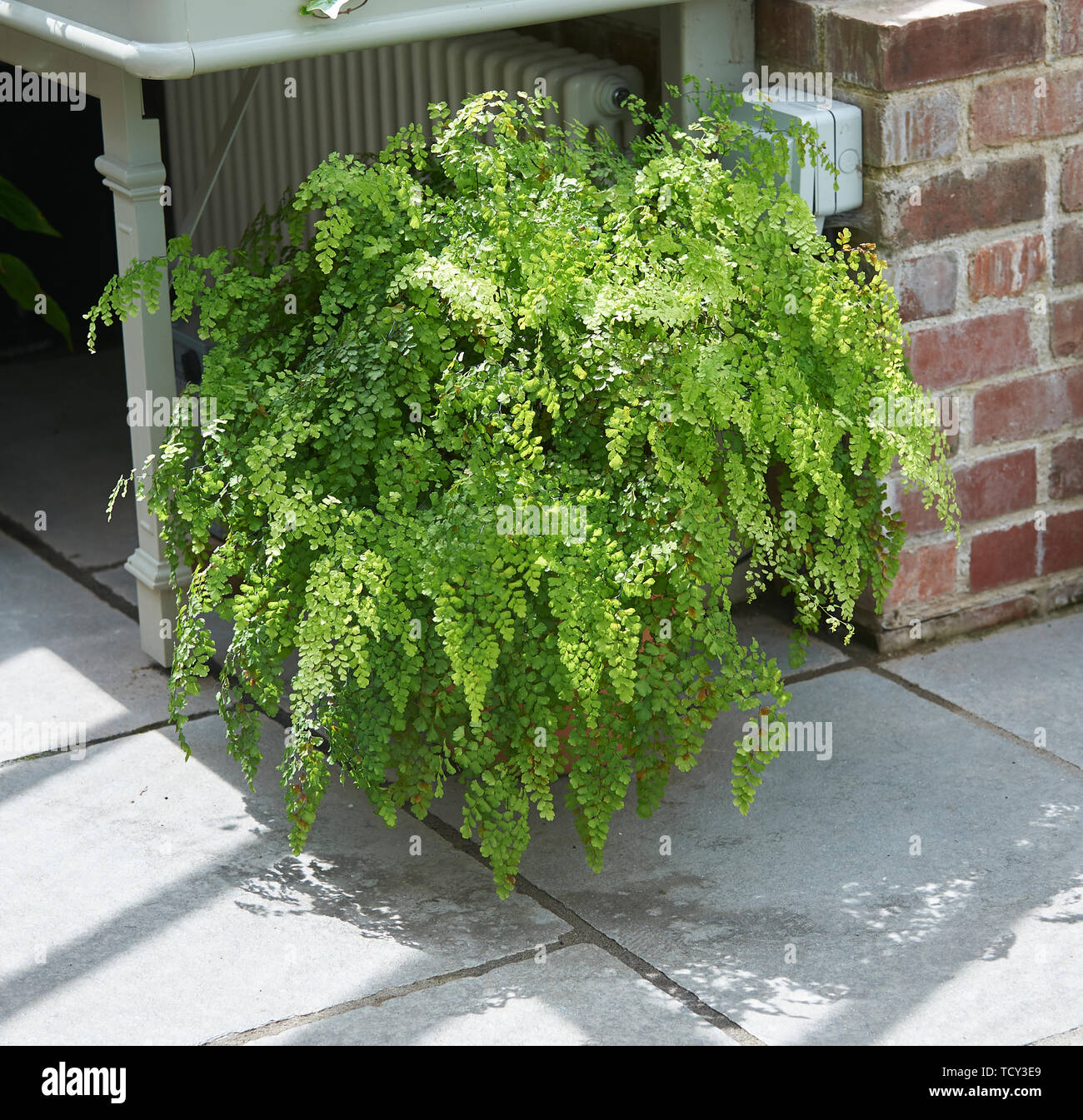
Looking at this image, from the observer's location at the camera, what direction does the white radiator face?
facing the viewer and to the left of the viewer

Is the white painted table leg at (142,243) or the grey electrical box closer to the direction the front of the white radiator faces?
the white painted table leg

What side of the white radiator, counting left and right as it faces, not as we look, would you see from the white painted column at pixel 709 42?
left

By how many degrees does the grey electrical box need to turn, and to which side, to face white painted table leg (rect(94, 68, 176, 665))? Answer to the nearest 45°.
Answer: approximately 45° to its right

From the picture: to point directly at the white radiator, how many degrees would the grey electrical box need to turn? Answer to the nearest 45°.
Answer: approximately 90° to its right

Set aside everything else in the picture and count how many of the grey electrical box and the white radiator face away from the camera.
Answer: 0

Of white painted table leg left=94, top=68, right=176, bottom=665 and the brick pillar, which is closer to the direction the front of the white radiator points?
the white painted table leg

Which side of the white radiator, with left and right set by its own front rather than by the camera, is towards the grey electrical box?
left
